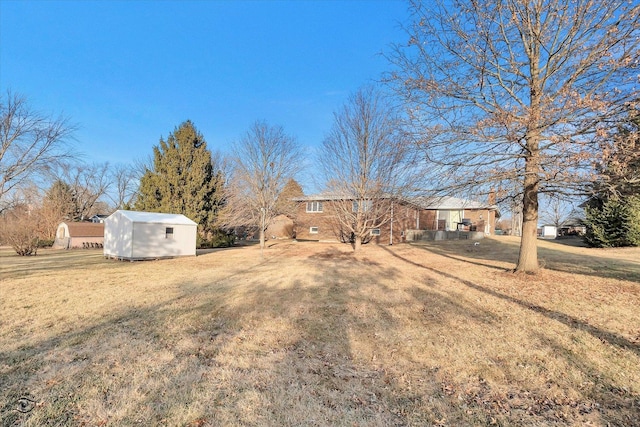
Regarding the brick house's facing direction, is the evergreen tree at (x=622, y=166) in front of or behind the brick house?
behind

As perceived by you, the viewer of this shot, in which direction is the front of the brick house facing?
facing away from the viewer

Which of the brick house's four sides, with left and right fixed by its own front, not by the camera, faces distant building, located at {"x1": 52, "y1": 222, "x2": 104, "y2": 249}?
left

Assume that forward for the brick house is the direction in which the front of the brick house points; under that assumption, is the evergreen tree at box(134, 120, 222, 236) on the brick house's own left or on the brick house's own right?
on the brick house's own left
